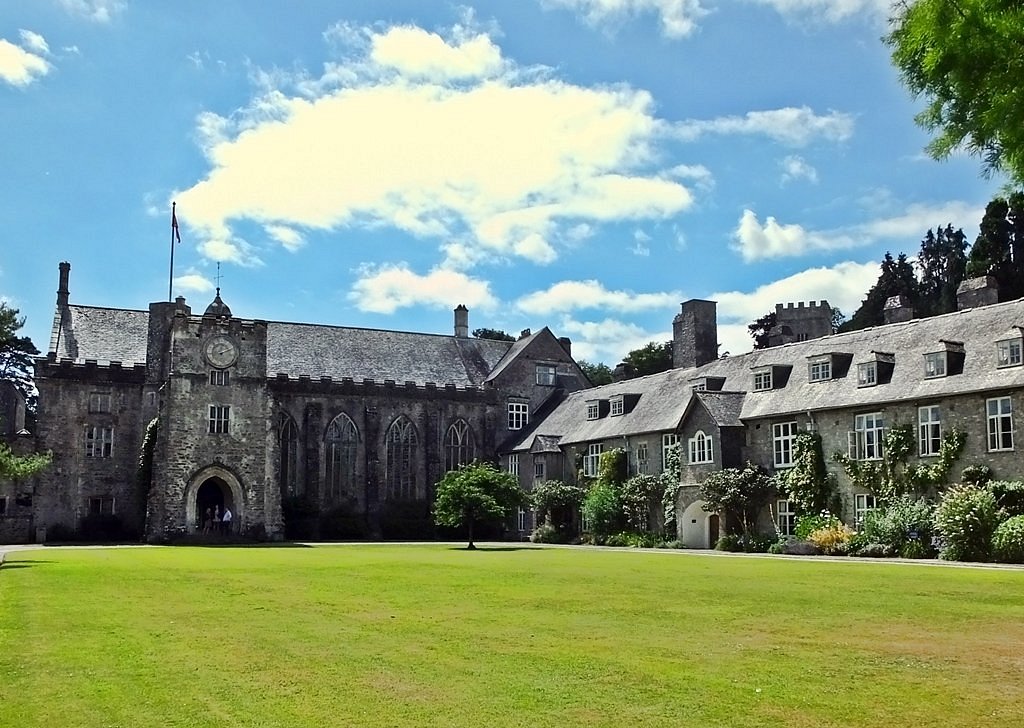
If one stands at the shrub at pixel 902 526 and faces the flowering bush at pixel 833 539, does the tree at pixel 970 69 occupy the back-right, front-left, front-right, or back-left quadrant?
back-left

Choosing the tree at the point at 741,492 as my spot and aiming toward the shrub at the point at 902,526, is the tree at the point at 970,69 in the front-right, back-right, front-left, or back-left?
front-right

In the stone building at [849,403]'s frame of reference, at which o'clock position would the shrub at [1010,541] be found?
The shrub is roughly at 10 o'clock from the stone building.

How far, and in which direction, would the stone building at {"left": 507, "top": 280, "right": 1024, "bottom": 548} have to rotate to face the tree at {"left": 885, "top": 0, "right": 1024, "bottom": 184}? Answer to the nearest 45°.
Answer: approximately 45° to its left
